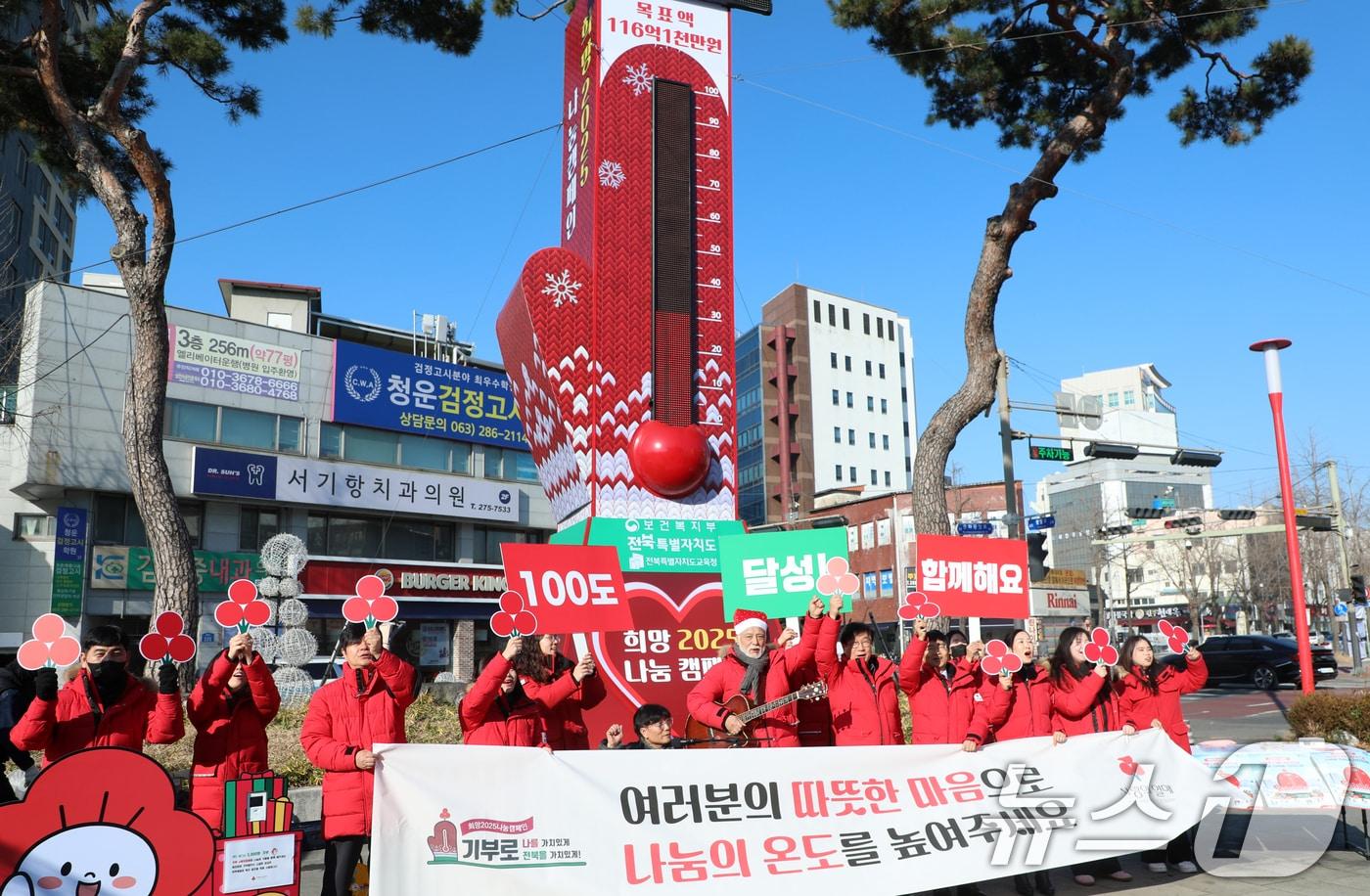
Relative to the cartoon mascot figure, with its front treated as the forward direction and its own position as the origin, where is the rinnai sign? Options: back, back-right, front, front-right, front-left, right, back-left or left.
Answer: back-left

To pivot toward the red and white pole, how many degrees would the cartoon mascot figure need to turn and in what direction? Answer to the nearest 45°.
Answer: approximately 90° to its left

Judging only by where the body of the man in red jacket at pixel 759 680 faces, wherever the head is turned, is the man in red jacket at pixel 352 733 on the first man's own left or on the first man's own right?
on the first man's own right

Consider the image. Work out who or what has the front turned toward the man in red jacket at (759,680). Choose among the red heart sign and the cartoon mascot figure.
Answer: the red heart sign

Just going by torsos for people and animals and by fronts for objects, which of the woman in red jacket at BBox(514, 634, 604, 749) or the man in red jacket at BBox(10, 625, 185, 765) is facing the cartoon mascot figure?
the man in red jacket

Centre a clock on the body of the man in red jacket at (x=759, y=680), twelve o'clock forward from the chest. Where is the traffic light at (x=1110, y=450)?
The traffic light is roughly at 7 o'clock from the man in red jacket.

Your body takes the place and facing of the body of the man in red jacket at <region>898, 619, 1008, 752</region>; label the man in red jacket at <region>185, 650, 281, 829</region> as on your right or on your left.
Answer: on your right

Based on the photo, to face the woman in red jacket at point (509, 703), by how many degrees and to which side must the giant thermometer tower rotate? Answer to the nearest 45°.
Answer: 0° — it already faces them

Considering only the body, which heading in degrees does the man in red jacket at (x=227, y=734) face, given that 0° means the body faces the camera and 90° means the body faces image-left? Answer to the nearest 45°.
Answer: approximately 0°

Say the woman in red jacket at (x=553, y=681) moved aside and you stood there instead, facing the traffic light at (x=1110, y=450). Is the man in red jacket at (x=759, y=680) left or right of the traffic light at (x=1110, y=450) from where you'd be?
right
